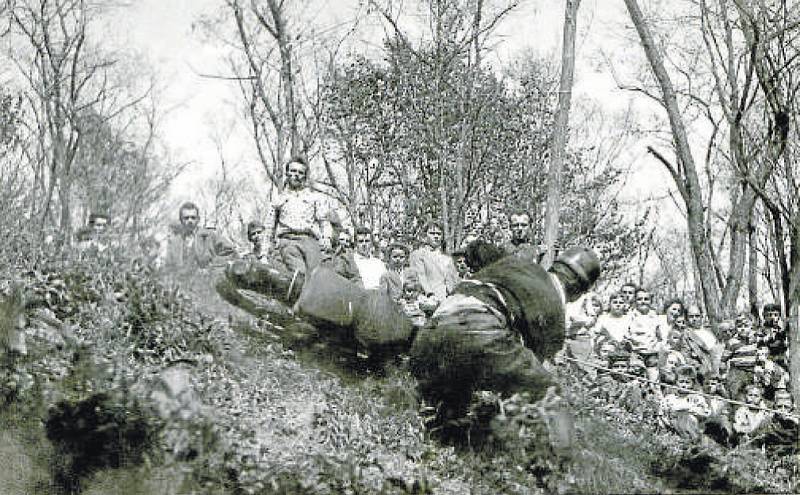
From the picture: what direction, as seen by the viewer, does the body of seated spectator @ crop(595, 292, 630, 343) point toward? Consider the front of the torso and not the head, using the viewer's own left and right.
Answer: facing the viewer

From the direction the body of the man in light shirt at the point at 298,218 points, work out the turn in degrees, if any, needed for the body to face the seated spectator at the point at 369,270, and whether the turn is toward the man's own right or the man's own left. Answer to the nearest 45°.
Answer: approximately 90° to the man's own left

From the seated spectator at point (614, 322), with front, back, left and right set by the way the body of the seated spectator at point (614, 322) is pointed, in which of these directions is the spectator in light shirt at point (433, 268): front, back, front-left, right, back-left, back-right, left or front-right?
right

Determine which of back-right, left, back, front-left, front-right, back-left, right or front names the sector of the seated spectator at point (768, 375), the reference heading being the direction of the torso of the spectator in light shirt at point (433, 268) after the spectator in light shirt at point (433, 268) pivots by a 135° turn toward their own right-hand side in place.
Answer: back-right

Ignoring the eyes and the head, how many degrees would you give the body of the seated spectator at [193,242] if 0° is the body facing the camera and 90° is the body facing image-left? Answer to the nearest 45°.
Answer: approximately 0°

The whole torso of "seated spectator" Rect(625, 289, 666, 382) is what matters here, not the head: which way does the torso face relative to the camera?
toward the camera

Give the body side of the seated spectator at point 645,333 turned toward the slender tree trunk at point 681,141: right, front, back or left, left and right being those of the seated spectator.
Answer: back

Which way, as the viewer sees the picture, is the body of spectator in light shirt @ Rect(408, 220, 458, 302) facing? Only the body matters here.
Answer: toward the camera

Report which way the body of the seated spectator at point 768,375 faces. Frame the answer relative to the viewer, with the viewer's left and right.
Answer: facing the viewer and to the left of the viewer
